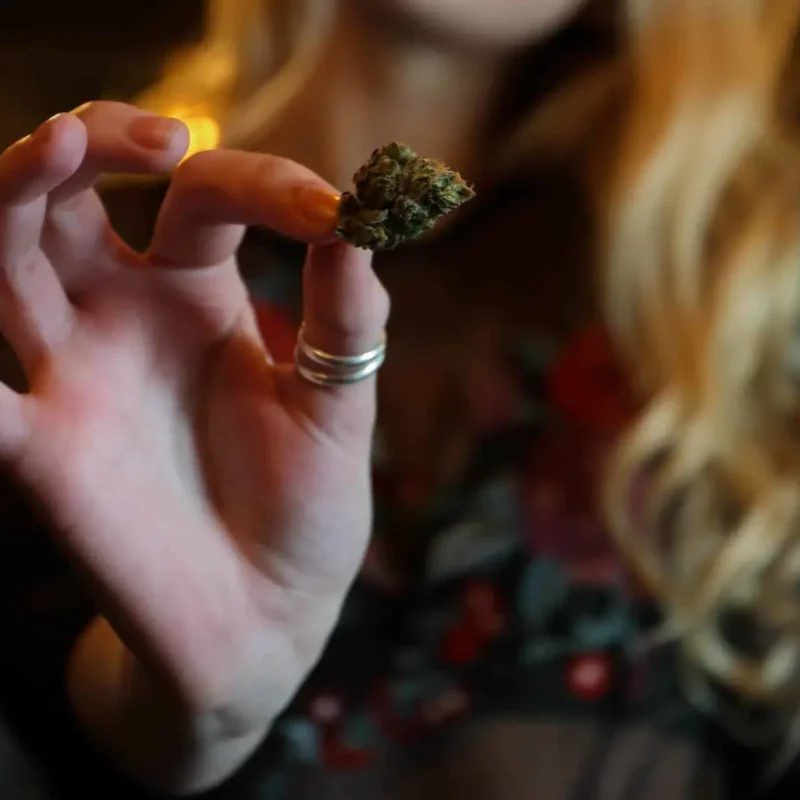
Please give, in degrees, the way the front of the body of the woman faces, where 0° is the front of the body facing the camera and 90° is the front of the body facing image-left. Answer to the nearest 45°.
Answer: approximately 0°
